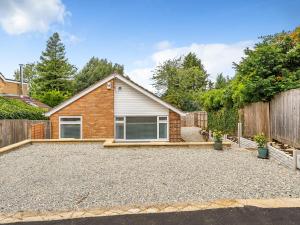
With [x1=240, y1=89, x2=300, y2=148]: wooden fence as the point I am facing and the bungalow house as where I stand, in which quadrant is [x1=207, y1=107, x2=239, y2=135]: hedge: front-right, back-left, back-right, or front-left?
front-left

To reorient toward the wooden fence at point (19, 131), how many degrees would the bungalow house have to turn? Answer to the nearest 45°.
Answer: approximately 90° to its right

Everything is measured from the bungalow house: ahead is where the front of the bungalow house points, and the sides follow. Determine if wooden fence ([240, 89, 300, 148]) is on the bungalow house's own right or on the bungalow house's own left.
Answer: on the bungalow house's own left

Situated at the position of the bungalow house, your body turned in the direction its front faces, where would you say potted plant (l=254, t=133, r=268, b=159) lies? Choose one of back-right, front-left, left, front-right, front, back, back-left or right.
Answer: front-left

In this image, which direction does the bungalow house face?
toward the camera

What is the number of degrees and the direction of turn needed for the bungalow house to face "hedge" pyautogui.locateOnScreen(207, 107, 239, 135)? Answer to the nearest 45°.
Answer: approximately 90° to its left

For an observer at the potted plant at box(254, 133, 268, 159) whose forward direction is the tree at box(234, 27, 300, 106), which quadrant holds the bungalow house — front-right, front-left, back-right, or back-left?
front-left

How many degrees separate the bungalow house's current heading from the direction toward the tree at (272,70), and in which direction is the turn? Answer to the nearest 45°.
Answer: approximately 45° to its left

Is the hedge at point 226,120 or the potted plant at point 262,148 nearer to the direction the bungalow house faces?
the potted plant
